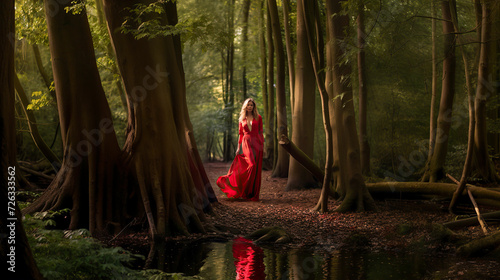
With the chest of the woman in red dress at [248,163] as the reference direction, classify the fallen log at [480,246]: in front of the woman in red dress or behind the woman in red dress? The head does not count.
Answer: in front

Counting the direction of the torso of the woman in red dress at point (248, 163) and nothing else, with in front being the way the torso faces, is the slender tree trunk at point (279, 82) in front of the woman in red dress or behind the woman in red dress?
behind

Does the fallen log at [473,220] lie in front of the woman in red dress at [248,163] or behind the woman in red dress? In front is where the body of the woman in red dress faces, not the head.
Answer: in front

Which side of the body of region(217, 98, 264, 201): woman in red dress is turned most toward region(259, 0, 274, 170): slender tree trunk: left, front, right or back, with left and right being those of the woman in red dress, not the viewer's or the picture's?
back

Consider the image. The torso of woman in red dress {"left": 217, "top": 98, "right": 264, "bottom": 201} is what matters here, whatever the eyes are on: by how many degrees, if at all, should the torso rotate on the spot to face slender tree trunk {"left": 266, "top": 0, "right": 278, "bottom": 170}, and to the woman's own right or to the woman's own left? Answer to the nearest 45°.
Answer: approximately 180°

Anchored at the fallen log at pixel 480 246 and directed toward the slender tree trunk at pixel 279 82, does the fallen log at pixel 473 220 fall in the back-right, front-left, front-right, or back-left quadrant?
front-right

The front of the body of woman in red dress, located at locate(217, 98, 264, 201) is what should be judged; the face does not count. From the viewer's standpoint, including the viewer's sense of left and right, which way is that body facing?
facing the viewer

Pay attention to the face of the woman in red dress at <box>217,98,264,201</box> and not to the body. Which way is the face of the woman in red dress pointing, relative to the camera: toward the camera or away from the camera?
toward the camera

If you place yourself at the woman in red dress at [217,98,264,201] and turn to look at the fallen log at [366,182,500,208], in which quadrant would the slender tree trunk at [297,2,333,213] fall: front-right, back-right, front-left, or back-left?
front-right
